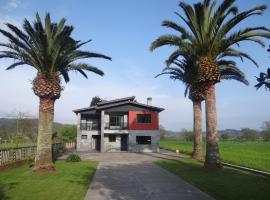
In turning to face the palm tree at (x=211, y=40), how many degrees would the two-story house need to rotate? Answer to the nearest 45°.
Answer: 0° — it already faces it

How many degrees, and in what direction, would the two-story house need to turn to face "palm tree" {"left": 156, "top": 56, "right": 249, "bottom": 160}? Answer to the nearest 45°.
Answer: approximately 45° to its left

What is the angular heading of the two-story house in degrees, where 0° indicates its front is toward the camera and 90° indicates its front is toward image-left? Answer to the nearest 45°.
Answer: approximately 0°
